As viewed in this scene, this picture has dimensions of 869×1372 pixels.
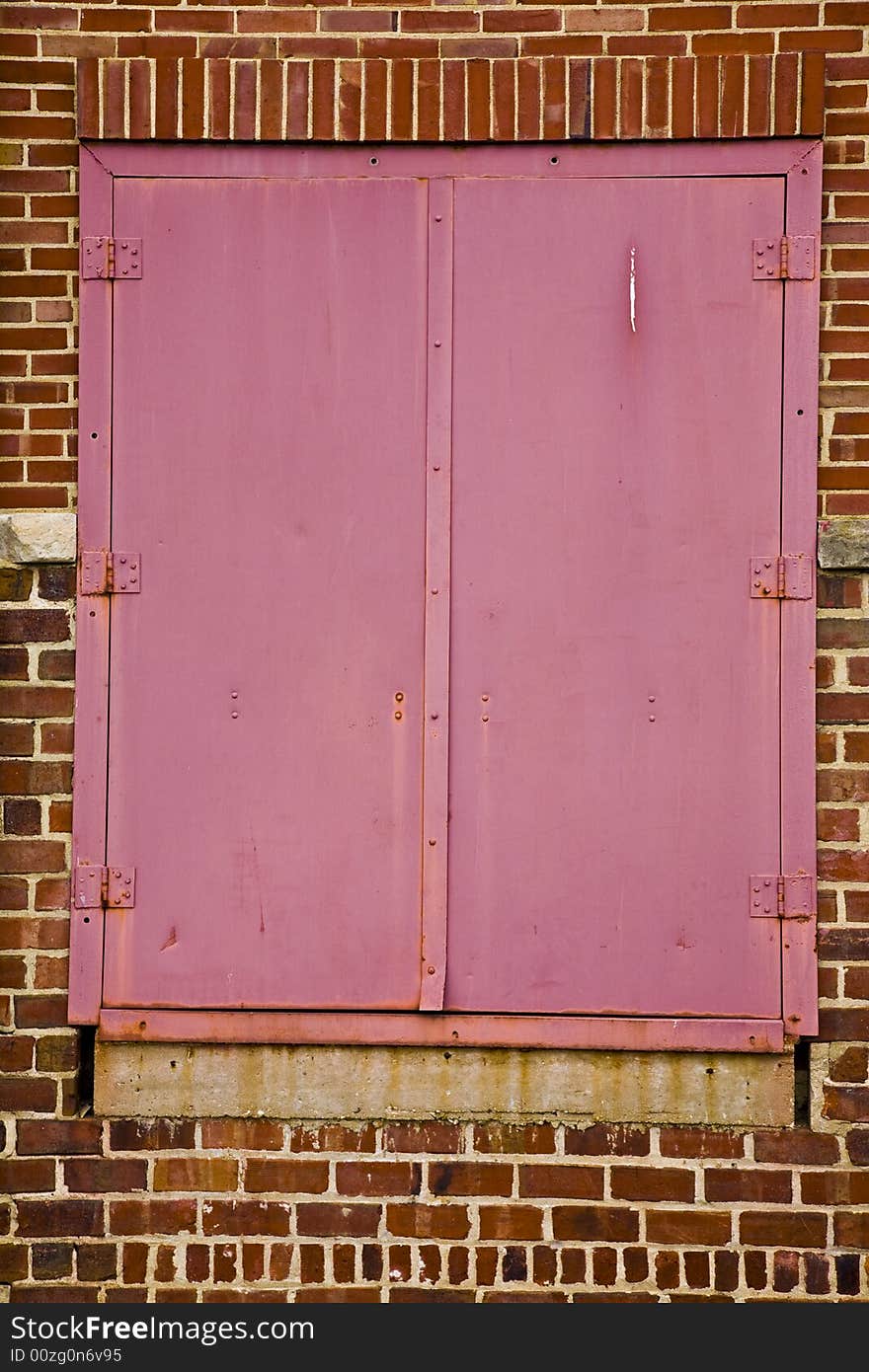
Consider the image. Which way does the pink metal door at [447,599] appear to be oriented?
toward the camera
